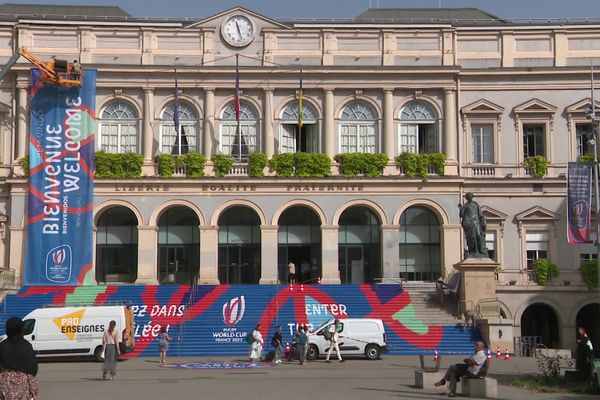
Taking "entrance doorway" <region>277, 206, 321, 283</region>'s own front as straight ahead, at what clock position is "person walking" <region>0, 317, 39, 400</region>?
The person walking is roughly at 12 o'clock from the entrance doorway.

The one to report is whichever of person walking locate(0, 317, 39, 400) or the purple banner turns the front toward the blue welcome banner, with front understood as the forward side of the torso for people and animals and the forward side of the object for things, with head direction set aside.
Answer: the person walking

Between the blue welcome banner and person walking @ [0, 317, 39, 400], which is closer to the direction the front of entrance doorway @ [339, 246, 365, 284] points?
the person walking

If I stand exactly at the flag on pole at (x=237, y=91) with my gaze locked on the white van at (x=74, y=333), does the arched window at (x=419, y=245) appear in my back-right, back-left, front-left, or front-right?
back-left

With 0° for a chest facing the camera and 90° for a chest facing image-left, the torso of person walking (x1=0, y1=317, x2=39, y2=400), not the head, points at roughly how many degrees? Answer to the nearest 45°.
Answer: approximately 180°

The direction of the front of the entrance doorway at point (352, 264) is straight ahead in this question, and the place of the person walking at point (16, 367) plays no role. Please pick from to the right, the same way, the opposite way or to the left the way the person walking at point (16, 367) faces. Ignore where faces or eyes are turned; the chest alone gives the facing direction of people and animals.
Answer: the opposite way
